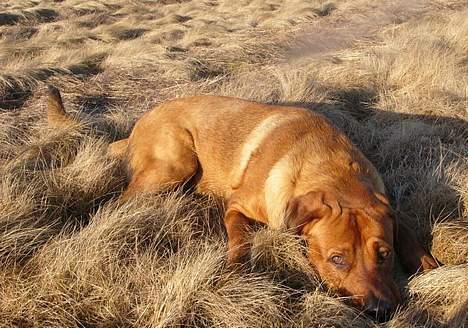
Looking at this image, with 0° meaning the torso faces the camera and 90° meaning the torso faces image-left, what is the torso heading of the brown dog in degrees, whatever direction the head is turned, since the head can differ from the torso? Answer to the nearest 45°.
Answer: approximately 315°
